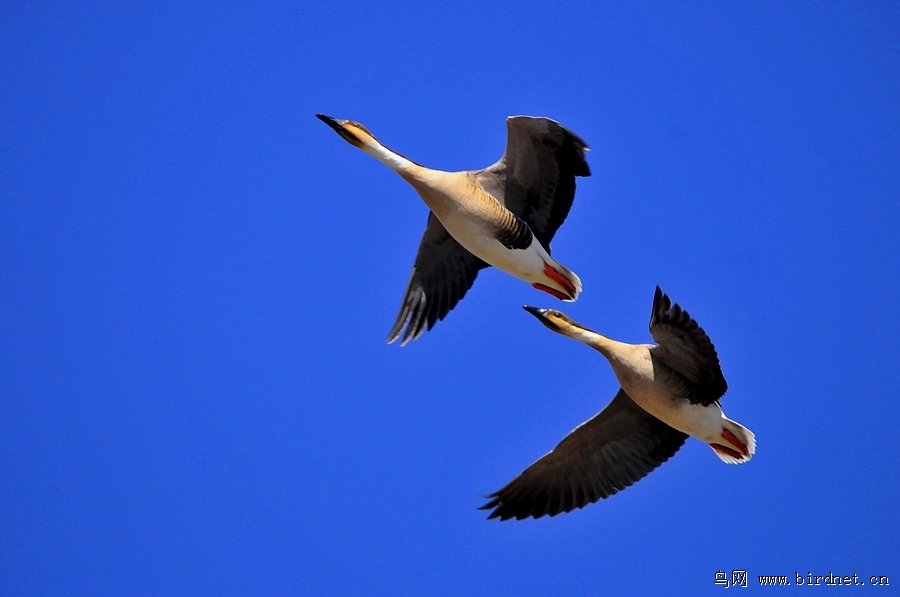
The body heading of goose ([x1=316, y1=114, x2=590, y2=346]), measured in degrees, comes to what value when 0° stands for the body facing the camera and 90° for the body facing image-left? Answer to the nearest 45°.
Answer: approximately 90°

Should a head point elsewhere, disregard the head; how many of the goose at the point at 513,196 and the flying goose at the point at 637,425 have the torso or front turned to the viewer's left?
2

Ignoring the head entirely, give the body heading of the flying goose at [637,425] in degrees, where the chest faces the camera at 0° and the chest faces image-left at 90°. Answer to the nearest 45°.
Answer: approximately 90°
